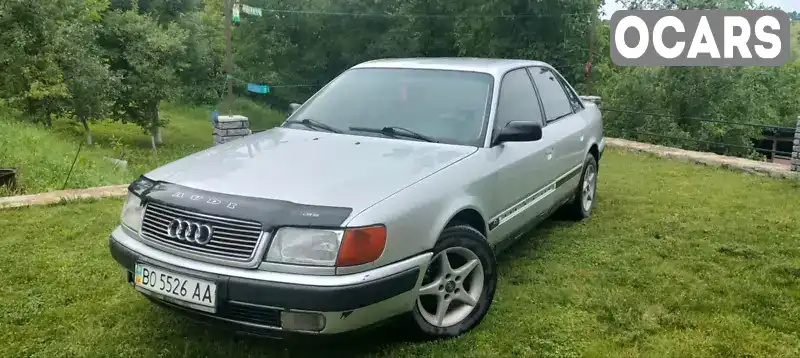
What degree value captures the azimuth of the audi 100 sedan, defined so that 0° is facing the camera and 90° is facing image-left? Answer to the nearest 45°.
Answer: approximately 45°

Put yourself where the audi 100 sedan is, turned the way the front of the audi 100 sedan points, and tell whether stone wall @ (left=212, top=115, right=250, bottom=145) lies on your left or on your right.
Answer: on your right

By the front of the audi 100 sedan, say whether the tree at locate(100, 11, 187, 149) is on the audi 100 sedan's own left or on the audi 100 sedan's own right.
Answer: on the audi 100 sedan's own right
